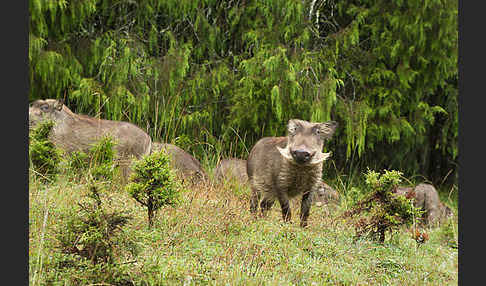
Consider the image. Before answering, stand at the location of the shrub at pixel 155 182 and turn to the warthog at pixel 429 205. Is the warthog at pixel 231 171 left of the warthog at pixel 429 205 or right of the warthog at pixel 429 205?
left

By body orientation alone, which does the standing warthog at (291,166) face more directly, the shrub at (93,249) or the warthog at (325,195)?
the shrub

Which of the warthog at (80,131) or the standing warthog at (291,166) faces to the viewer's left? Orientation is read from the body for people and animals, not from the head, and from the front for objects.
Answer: the warthog

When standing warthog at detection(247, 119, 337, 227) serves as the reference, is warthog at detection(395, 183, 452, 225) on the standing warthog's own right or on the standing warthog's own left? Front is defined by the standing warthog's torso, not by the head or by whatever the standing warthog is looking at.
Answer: on the standing warthog's own left

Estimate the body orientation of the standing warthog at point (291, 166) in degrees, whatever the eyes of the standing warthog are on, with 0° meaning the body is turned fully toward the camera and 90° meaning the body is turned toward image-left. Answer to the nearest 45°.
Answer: approximately 315°

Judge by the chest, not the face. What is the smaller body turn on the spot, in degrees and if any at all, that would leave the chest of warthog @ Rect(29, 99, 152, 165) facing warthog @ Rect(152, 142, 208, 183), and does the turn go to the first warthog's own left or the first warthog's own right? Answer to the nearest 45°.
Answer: approximately 180°

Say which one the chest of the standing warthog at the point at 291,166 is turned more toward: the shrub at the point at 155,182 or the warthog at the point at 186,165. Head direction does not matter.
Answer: the shrub

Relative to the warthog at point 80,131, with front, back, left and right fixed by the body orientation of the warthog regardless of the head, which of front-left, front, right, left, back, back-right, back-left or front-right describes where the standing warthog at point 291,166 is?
back-left

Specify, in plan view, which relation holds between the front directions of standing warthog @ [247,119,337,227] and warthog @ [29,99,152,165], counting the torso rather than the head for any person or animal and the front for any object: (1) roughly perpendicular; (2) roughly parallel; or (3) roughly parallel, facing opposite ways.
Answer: roughly perpendicular

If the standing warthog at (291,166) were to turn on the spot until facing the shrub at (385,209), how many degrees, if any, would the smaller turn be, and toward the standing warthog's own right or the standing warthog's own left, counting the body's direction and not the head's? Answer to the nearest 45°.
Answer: approximately 45° to the standing warthog's own left

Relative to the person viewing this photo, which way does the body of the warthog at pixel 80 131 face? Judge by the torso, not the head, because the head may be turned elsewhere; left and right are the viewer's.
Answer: facing to the left of the viewer
